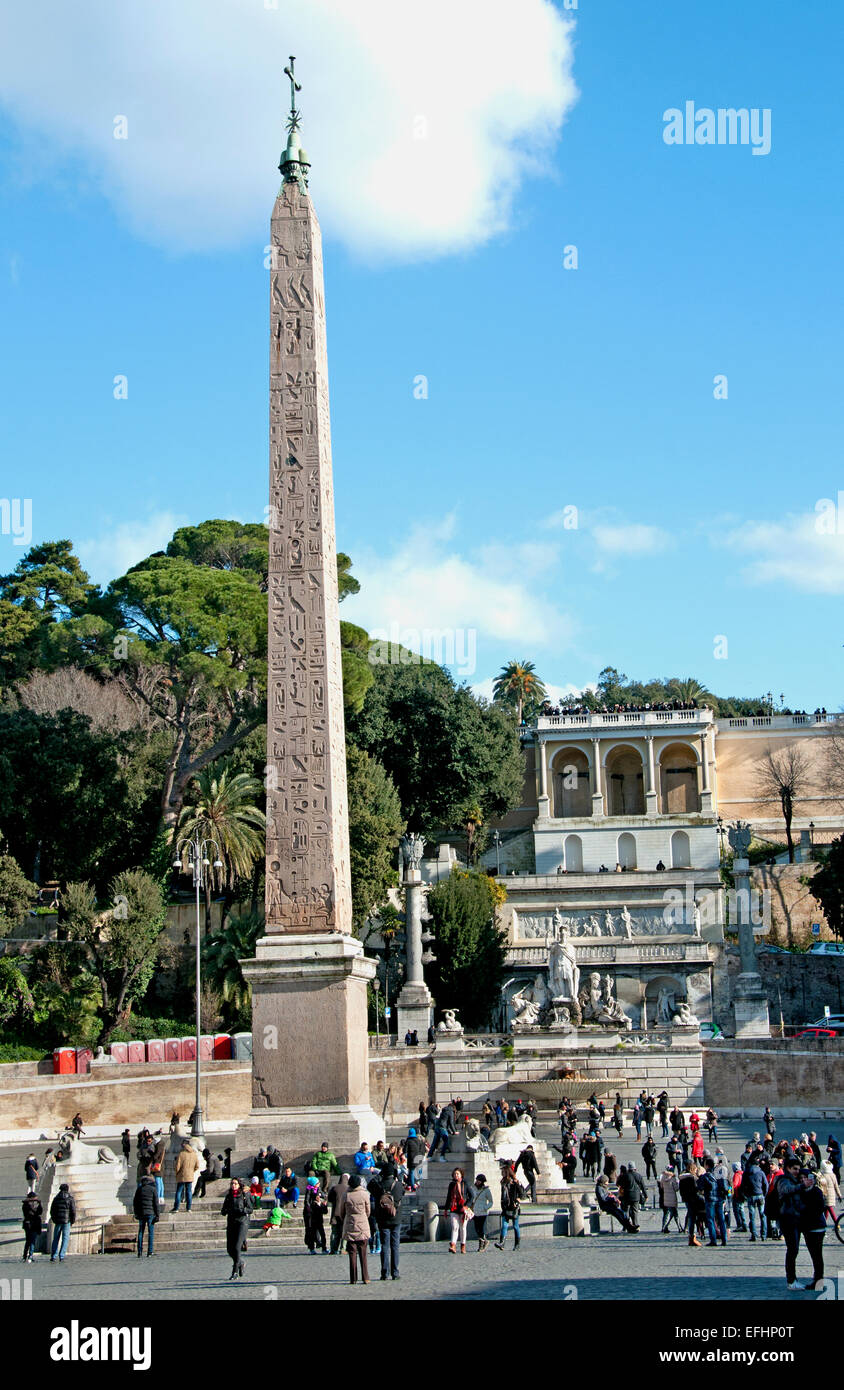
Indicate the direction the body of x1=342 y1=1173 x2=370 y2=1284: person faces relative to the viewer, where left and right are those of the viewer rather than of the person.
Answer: facing away from the viewer

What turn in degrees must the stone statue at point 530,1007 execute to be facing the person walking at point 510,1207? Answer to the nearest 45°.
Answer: approximately 45° to its left

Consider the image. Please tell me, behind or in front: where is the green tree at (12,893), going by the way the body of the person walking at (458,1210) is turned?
behind

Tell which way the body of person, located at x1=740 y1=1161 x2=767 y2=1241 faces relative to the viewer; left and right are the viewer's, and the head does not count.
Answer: facing away from the viewer

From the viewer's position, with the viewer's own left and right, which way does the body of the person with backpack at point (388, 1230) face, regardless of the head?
facing away from the viewer

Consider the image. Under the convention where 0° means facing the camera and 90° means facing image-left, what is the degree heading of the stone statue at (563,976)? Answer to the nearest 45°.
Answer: approximately 0°

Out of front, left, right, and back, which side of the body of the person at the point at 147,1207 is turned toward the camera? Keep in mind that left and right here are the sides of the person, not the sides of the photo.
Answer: back

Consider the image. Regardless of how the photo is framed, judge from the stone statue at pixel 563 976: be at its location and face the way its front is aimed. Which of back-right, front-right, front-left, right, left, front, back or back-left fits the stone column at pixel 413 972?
back-right
